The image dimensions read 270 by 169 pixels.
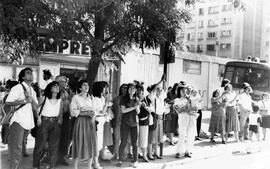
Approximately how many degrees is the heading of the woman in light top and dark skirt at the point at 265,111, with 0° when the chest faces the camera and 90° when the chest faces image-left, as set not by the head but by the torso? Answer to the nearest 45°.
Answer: approximately 0°

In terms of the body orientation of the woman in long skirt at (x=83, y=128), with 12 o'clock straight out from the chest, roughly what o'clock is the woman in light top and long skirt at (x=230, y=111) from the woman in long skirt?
The woman in light top and long skirt is roughly at 9 o'clock from the woman in long skirt.

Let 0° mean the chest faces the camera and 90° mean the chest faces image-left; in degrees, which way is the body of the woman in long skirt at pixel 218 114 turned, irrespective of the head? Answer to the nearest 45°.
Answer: approximately 0°

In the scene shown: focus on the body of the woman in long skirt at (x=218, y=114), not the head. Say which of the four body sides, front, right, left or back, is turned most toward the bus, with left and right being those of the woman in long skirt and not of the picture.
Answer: back

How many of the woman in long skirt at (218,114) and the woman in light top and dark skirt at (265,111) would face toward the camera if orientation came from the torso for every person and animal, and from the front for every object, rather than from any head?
2

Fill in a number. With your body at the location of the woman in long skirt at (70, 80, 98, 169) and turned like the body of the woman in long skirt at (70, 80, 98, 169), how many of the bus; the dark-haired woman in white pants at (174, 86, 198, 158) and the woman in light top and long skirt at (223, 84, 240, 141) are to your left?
3
